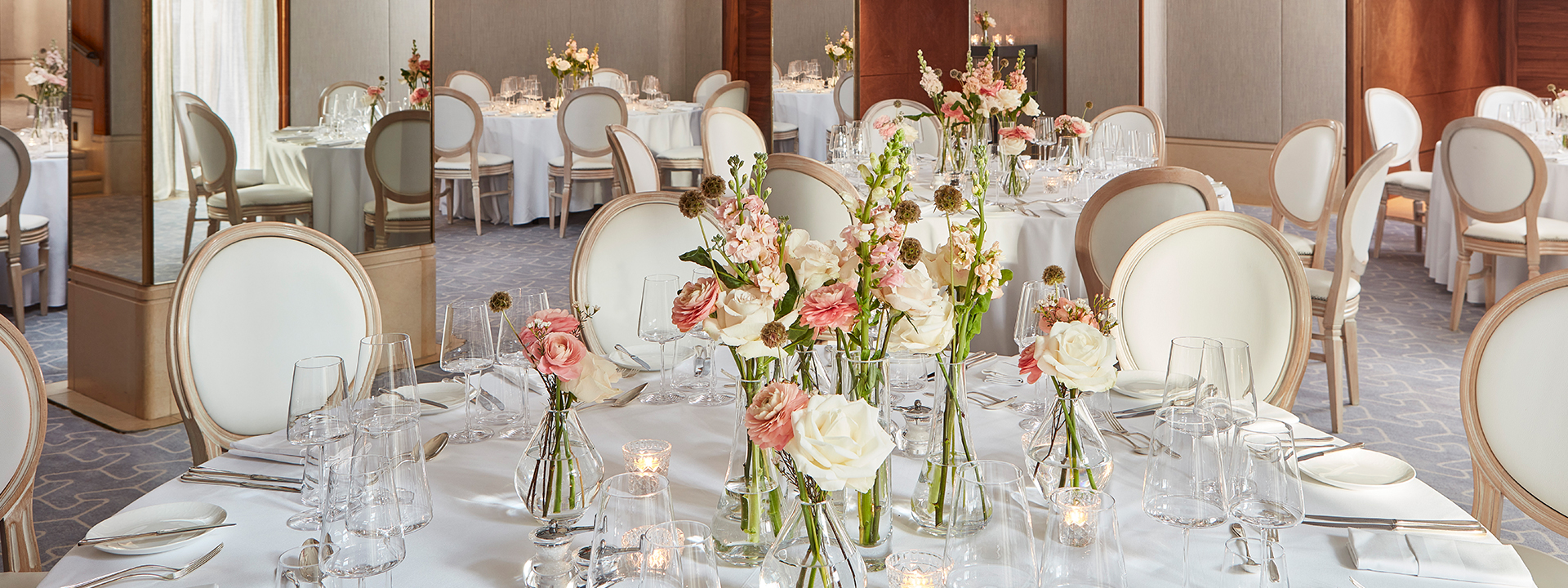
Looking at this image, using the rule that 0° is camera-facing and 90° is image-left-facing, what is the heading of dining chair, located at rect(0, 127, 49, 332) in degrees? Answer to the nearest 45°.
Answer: approximately 225°

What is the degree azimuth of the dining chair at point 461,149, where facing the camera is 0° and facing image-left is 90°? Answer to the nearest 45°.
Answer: approximately 225°

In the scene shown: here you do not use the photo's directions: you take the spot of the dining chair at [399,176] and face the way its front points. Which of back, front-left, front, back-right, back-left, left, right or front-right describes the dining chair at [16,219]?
front-left

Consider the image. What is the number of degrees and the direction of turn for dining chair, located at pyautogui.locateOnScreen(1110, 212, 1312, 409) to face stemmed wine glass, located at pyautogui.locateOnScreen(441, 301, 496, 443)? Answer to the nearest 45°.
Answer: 0° — it already faces it

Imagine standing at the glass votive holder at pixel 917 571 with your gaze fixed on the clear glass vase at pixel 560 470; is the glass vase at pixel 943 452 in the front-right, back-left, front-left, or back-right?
front-right

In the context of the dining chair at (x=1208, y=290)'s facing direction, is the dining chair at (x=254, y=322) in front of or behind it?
in front

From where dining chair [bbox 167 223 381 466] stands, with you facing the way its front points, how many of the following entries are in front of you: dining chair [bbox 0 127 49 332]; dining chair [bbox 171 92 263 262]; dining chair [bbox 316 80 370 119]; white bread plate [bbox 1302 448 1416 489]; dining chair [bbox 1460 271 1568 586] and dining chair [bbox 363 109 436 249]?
2

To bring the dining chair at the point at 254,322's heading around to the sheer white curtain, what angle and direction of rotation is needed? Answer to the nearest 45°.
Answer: approximately 135° to its left

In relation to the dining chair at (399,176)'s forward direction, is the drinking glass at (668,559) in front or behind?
behind

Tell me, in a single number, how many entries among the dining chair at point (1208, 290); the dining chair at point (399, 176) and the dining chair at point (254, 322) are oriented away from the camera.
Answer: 1

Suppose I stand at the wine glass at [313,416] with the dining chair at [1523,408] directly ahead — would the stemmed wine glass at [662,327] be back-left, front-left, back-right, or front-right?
front-left

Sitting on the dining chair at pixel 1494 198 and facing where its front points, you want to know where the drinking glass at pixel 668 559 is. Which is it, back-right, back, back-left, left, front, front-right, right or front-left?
back-right

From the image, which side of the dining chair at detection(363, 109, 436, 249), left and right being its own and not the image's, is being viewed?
back

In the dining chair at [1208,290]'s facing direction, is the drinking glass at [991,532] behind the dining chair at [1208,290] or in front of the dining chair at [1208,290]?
in front
